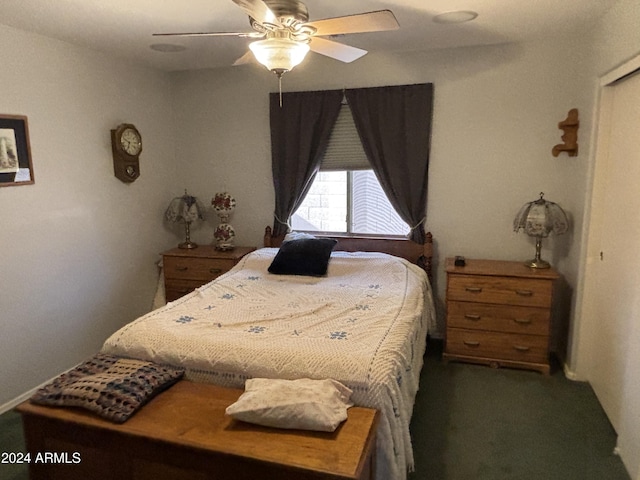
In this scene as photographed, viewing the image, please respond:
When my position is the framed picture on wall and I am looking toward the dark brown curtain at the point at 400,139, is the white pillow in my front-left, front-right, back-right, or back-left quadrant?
front-right

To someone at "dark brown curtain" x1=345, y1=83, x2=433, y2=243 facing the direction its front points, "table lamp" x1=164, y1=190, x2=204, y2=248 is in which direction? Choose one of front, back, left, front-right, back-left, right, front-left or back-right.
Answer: right

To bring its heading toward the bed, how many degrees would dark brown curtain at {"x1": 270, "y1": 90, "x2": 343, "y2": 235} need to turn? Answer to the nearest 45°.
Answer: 0° — it already faces it

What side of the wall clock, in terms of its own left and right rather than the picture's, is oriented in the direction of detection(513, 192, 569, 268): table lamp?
front

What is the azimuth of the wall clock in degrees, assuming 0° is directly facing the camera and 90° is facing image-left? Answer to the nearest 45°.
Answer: approximately 315°

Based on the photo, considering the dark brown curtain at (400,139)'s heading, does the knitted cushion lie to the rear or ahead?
ahead

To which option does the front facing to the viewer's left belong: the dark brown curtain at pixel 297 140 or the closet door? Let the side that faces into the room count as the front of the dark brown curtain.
the closet door

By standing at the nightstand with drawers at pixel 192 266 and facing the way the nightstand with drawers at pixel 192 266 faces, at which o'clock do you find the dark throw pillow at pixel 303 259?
The dark throw pillow is roughly at 9 o'clock from the nightstand with drawers.

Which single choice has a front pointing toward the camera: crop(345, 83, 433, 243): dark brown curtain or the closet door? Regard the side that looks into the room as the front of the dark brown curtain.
the dark brown curtain

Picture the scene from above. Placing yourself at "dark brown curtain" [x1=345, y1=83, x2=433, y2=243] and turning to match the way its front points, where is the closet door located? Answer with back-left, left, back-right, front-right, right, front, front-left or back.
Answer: front-left

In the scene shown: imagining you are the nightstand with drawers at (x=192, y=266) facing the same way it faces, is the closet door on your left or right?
on your left

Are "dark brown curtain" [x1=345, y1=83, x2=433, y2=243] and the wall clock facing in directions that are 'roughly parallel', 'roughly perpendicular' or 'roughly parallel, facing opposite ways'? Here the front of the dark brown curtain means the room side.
roughly perpendicular

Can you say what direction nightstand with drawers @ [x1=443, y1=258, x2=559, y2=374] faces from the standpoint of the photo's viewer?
facing the viewer

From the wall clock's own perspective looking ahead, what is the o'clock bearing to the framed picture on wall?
The framed picture on wall is roughly at 3 o'clock from the wall clock.

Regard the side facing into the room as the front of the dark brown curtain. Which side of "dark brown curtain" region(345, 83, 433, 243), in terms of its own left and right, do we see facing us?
front

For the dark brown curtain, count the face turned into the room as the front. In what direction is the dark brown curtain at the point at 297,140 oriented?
toward the camera

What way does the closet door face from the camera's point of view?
to the viewer's left

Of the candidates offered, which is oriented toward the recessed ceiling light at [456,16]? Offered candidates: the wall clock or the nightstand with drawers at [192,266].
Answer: the wall clock
